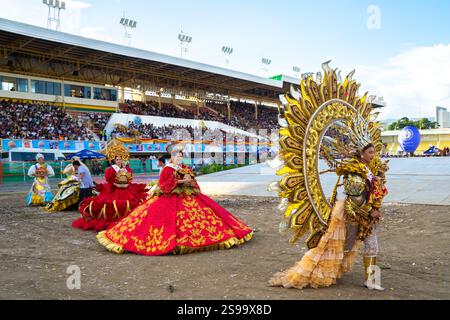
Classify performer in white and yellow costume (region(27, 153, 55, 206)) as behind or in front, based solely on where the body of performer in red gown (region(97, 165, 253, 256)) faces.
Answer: behind

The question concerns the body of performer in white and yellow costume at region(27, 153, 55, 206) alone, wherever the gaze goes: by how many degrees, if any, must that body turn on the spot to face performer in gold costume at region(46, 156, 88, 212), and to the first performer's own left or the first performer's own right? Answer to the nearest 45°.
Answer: approximately 45° to the first performer's own left

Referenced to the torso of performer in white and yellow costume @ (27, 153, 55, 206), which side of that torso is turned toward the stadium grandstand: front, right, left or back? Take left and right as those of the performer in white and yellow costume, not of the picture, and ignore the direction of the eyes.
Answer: back

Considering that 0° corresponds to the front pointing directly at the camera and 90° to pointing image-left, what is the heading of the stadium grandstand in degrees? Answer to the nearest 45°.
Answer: approximately 315°

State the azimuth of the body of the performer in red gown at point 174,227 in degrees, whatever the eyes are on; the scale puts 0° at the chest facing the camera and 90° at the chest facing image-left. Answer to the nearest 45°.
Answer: approximately 315°

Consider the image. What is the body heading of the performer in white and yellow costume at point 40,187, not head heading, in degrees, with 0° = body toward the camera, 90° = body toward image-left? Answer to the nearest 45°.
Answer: approximately 0°
